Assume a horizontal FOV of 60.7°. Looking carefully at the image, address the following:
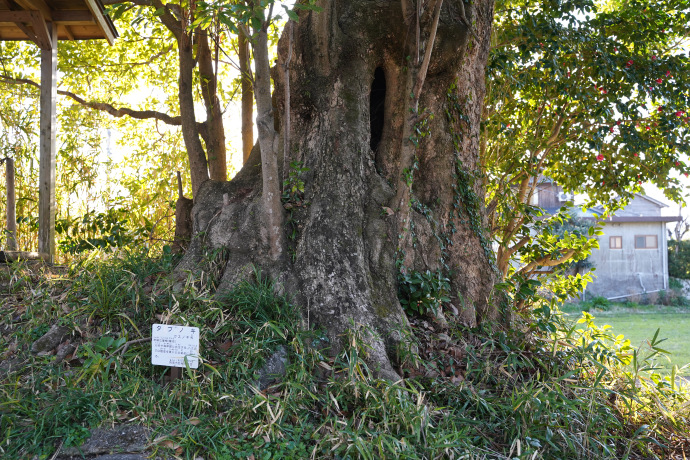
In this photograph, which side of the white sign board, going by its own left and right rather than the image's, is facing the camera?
front

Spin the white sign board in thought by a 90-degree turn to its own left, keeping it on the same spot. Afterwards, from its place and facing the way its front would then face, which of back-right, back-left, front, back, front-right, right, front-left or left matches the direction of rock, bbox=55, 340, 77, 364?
back-left

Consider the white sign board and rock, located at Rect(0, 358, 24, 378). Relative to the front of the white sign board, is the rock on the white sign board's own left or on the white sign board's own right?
on the white sign board's own right

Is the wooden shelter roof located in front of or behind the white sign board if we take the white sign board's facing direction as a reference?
behind

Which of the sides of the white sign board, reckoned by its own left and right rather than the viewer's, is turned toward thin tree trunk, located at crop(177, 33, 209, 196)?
back

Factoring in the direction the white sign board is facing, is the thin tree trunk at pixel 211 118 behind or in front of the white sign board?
behind

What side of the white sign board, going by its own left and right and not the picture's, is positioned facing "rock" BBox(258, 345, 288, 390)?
left

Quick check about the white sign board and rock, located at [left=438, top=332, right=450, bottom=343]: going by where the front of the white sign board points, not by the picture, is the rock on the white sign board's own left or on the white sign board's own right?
on the white sign board's own left

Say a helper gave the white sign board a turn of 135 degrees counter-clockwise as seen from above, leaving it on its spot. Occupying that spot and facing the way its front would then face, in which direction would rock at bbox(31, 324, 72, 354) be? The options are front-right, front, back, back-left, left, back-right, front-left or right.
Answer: left
